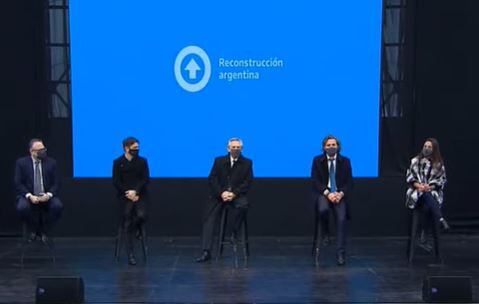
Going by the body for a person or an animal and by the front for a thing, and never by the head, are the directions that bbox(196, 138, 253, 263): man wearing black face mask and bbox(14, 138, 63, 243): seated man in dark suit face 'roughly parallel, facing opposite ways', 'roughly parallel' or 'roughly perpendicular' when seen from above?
roughly parallel

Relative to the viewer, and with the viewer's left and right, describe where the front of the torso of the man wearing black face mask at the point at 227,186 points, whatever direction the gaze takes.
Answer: facing the viewer

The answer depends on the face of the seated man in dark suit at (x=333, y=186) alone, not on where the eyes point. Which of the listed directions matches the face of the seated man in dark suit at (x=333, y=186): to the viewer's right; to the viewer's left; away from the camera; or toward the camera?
toward the camera

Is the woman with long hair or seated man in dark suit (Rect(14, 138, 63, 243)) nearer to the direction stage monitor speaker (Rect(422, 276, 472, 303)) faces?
the woman with long hair

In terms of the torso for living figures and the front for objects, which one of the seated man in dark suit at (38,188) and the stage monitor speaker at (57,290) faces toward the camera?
the seated man in dark suit

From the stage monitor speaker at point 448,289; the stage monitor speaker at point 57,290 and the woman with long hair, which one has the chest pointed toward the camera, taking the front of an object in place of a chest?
the woman with long hair

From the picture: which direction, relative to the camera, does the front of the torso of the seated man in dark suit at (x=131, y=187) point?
toward the camera

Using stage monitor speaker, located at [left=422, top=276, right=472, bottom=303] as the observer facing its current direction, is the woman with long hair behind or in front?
in front

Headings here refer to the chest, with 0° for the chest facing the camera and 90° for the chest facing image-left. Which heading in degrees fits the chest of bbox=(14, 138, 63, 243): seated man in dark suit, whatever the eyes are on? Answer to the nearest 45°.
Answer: approximately 0°

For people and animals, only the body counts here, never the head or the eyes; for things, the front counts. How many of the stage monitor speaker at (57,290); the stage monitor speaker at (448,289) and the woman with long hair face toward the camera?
1

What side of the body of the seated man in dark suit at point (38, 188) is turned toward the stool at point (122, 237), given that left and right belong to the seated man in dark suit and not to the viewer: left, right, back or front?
left

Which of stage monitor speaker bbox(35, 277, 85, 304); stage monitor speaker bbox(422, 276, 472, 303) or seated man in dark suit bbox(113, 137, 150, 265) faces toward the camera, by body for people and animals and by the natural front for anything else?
the seated man in dark suit

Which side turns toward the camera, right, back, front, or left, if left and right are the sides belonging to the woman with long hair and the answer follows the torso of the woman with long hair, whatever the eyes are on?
front

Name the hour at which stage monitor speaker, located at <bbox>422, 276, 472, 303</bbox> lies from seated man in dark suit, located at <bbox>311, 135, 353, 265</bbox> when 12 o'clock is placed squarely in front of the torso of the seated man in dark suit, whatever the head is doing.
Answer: The stage monitor speaker is roughly at 11 o'clock from the seated man in dark suit.

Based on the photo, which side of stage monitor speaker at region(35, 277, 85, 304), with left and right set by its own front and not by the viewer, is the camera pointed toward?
back

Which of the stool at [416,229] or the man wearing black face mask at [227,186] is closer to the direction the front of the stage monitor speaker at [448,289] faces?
the stool

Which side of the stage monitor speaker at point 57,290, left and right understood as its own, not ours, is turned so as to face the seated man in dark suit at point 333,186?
right

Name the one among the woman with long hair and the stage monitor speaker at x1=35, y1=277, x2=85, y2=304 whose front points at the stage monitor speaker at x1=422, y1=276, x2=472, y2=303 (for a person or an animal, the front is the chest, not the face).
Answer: the woman with long hair

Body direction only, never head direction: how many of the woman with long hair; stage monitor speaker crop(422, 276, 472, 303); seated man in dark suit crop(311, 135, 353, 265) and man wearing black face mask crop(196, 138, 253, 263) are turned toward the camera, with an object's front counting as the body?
3

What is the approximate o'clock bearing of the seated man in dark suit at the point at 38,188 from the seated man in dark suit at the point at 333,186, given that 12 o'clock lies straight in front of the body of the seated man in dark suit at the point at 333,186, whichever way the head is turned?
the seated man in dark suit at the point at 38,188 is roughly at 3 o'clock from the seated man in dark suit at the point at 333,186.

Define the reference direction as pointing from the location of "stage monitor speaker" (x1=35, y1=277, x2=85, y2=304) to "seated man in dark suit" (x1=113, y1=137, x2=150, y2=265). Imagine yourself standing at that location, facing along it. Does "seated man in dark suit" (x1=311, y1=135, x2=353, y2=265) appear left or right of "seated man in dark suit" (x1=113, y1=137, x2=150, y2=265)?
right

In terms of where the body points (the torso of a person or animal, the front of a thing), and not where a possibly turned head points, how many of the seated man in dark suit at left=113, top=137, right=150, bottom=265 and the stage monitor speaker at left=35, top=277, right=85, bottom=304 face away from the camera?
1
